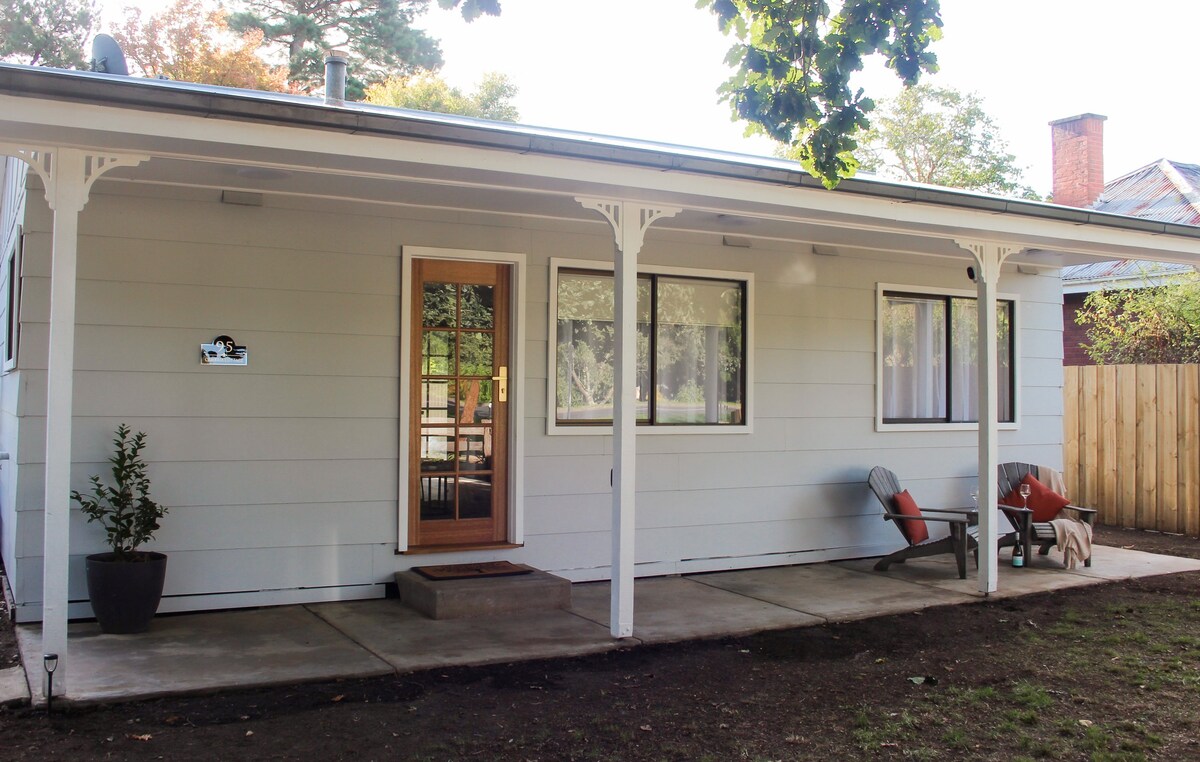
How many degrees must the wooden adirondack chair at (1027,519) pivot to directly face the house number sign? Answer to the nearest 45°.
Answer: approximately 90° to its right

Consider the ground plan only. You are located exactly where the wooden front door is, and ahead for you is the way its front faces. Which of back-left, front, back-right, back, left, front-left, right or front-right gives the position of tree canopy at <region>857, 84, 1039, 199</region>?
back-left

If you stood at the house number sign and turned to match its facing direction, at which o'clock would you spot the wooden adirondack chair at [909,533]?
The wooden adirondack chair is roughly at 9 o'clock from the house number sign.

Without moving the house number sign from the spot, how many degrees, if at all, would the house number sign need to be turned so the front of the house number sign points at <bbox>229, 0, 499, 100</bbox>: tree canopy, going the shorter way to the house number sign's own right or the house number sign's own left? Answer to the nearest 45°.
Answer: approximately 180°

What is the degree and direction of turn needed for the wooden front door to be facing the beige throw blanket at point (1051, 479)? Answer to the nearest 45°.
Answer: approximately 90° to its left

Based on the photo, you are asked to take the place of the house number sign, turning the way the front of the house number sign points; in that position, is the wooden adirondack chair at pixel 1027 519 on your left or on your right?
on your left

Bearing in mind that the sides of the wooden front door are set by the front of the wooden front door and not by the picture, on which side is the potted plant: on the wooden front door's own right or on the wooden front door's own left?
on the wooden front door's own right

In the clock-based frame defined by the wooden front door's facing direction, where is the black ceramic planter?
The black ceramic planter is roughly at 2 o'clock from the wooden front door.

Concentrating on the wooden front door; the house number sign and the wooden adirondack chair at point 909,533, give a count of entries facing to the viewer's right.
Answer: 1

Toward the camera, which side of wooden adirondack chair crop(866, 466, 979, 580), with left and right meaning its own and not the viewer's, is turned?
right

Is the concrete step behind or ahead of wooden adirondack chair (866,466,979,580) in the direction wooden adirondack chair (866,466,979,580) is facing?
behind
